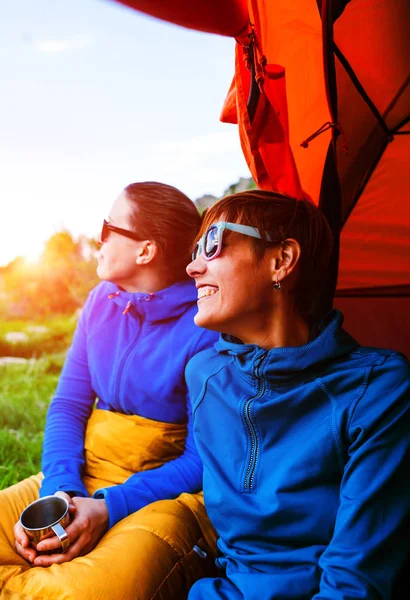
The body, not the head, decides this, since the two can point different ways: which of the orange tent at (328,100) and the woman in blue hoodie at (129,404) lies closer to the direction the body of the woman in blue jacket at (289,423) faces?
the woman in blue hoodie

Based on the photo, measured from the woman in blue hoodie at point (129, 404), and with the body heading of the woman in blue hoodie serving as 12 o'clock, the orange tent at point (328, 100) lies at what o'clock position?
The orange tent is roughly at 7 o'clock from the woman in blue hoodie.

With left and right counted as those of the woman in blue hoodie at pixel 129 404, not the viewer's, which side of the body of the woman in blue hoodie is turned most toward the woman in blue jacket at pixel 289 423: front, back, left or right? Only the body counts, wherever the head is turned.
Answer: left

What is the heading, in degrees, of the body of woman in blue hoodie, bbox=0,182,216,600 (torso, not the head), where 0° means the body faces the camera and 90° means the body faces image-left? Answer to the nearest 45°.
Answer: approximately 45°

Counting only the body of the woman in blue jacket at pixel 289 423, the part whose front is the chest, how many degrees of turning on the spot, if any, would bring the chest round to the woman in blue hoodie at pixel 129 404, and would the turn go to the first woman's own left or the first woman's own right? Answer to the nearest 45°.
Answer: approximately 90° to the first woman's own right

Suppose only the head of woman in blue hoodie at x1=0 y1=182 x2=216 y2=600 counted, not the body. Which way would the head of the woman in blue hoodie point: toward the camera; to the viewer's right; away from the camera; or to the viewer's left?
to the viewer's left

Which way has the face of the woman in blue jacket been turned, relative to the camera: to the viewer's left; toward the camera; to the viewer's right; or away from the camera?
to the viewer's left

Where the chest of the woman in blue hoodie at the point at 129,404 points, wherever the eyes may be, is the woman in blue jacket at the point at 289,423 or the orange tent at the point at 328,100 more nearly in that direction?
the woman in blue jacket
